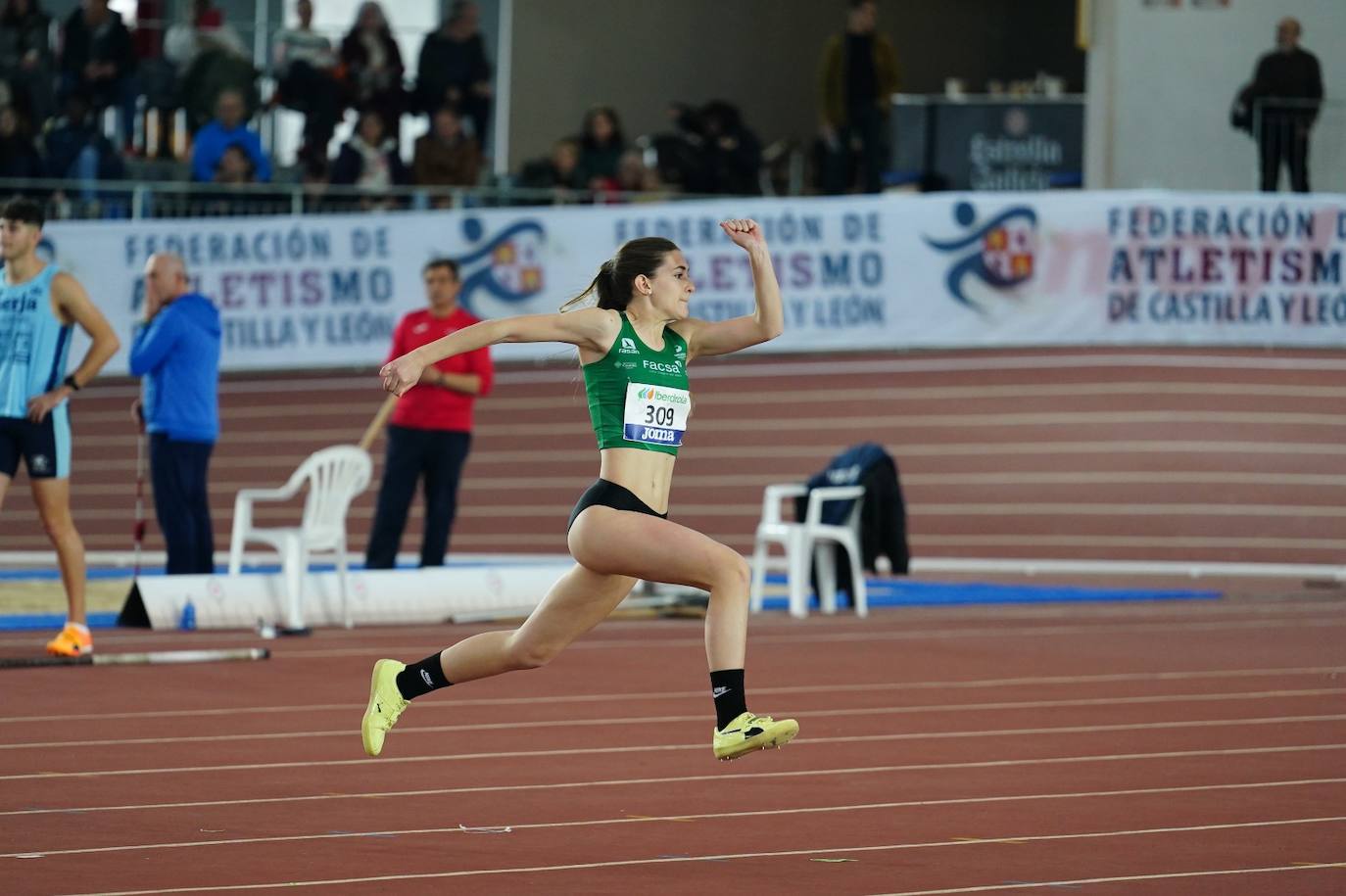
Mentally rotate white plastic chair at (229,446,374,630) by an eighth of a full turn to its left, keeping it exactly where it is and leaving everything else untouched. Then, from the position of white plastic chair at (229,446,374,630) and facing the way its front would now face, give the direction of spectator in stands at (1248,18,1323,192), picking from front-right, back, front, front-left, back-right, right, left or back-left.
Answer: back-right

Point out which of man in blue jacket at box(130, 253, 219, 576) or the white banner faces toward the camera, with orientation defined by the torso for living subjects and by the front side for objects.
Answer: the white banner

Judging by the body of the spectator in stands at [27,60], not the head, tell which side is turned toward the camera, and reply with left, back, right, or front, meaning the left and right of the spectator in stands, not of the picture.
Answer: front

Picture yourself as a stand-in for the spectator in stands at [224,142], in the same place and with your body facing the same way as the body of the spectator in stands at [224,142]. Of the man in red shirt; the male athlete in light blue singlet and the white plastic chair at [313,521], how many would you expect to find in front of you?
3

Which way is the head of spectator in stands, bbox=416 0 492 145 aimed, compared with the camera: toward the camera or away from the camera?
toward the camera

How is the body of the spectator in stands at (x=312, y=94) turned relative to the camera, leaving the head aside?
toward the camera

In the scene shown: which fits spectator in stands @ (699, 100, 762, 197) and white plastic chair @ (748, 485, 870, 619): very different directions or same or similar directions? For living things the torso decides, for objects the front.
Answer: same or similar directions

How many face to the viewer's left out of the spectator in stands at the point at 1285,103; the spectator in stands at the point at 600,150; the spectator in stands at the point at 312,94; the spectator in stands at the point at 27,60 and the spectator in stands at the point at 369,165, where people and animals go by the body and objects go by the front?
0

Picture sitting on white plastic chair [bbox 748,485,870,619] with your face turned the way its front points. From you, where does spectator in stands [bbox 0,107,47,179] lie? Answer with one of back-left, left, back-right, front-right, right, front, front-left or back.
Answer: right

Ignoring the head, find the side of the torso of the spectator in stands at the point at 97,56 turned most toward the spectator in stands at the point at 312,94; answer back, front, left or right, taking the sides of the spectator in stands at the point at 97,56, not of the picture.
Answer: left

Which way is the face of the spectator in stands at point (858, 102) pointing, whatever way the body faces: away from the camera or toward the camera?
toward the camera

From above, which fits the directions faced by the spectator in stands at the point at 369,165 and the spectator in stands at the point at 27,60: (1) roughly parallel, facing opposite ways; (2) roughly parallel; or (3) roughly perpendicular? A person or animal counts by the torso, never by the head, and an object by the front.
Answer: roughly parallel

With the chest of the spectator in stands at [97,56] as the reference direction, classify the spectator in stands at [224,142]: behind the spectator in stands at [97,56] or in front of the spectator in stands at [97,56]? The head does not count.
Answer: in front

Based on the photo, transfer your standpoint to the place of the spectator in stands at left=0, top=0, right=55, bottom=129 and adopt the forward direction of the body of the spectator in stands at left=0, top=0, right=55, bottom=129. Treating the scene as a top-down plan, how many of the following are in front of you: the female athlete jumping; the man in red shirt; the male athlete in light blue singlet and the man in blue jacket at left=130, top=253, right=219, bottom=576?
4

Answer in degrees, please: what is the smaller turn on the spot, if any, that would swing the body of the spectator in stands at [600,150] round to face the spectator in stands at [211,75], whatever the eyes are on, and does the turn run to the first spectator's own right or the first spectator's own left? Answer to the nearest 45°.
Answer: approximately 90° to the first spectator's own right
